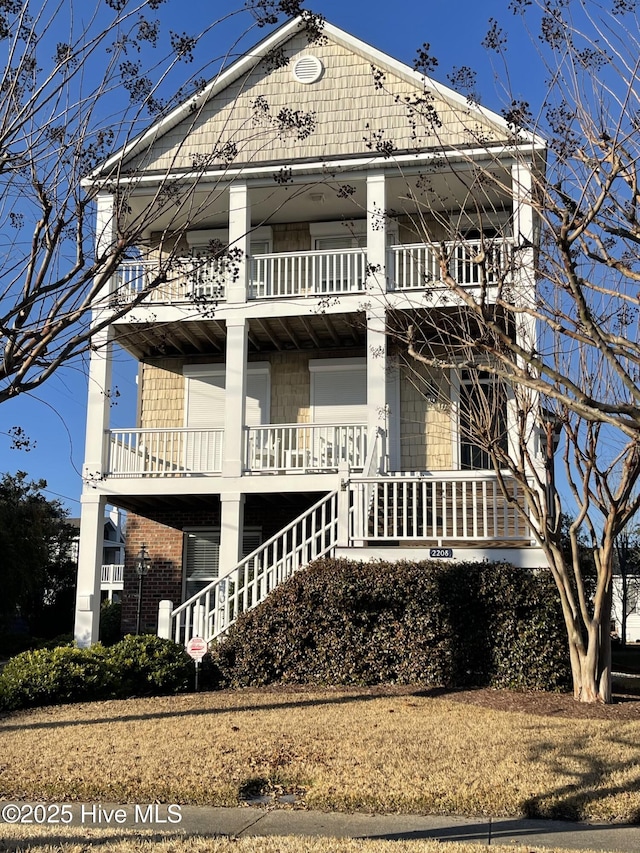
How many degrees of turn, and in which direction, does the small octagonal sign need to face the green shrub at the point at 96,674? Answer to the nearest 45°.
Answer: approximately 90° to its right

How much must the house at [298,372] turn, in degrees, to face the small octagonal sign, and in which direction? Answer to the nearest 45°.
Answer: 0° — it already faces it

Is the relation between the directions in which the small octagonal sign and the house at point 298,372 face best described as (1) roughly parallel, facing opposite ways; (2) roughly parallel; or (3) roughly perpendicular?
roughly parallel

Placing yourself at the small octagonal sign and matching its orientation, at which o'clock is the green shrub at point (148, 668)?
The green shrub is roughly at 4 o'clock from the small octagonal sign.

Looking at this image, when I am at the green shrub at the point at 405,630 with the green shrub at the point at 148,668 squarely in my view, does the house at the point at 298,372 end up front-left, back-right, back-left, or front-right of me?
front-right

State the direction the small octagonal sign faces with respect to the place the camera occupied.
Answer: facing the viewer

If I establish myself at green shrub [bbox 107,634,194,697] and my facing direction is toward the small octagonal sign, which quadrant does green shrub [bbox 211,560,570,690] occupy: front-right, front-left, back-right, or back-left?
front-left

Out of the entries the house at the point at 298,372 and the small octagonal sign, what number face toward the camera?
2

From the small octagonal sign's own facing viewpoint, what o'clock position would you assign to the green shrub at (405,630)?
The green shrub is roughly at 9 o'clock from the small octagonal sign.
